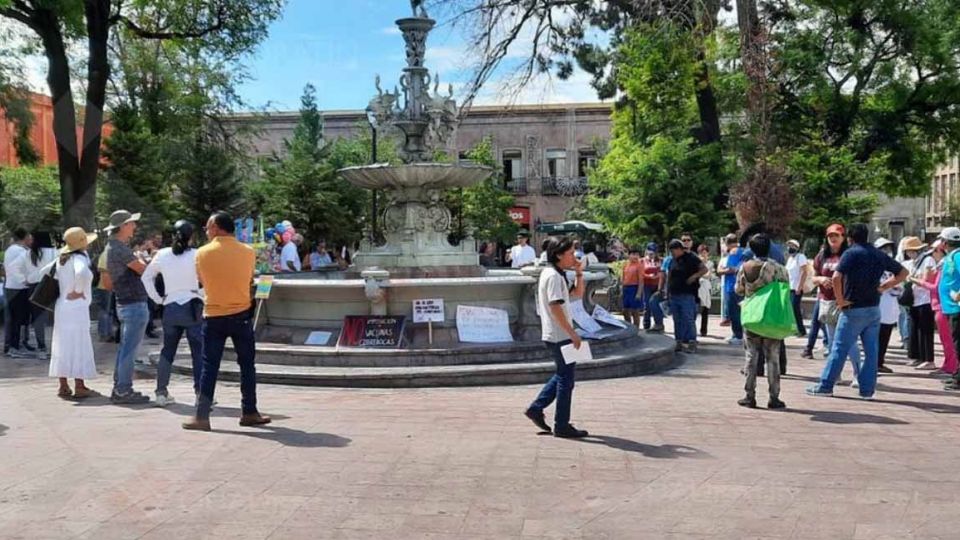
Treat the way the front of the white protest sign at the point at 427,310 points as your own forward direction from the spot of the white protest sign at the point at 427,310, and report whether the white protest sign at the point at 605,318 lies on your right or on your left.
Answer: on your left

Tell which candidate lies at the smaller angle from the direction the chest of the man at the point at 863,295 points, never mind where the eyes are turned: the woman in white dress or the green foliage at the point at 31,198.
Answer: the green foliage

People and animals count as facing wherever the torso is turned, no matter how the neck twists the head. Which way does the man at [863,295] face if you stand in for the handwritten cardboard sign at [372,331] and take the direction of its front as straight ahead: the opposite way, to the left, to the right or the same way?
the opposite way

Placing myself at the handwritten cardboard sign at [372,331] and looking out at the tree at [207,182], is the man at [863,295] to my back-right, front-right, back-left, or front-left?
back-right

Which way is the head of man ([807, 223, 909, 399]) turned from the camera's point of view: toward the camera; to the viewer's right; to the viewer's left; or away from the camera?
away from the camera

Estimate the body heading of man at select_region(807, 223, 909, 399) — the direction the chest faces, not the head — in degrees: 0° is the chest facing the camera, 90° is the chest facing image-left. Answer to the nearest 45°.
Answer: approximately 135°

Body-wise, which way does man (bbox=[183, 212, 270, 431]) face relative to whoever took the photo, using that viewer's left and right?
facing away from the viewer

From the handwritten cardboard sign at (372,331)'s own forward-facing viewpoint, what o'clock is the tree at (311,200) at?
The tree is roughly at 6 o'clock from the handwritten cardboard sign.
